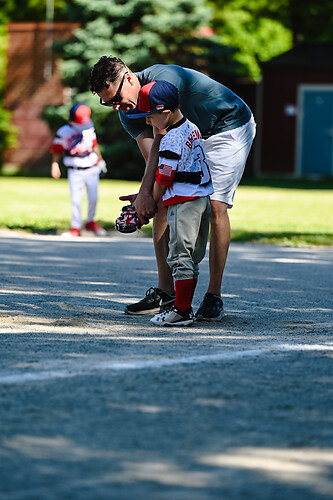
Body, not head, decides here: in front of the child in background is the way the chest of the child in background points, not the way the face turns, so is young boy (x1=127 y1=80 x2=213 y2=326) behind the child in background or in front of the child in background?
in front

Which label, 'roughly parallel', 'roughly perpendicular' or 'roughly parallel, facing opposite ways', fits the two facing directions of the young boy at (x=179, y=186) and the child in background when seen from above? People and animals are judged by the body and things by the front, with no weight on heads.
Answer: roughly perpendicular

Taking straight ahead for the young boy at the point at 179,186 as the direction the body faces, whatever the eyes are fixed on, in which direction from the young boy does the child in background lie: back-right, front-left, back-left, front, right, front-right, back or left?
right

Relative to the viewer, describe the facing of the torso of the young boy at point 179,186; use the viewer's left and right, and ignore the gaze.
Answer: facing to the left of the viewer

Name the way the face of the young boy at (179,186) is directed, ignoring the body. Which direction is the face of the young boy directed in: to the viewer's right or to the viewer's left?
to the viewer's left

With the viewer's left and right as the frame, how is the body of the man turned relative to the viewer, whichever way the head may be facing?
facing the viewer and to the left of the viewer

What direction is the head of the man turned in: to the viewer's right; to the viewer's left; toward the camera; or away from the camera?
to the viewer's left

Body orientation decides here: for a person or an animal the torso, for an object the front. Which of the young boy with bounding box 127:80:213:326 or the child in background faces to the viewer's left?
the young boy

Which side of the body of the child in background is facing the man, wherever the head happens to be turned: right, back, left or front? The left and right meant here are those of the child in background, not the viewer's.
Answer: front

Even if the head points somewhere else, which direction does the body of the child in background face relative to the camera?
toward the camera

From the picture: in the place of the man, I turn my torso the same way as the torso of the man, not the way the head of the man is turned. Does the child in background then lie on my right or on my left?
on my right
